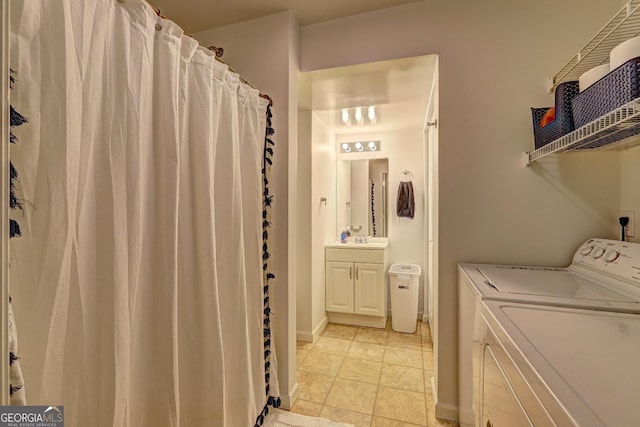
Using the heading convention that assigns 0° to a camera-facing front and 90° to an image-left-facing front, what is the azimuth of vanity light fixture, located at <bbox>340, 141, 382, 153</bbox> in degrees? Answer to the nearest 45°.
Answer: approximately 0°

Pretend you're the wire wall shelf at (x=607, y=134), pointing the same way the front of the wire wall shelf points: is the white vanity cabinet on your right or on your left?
on your right

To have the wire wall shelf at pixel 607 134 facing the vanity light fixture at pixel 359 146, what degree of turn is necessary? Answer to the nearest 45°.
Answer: approximately 90° to its right

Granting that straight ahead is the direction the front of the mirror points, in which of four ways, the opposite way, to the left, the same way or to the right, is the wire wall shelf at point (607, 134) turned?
to the right

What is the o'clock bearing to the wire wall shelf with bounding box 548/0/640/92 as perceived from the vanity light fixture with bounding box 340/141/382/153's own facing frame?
The wire wall shelf is roughly at 11 o'clock from the vanity light fixture.
